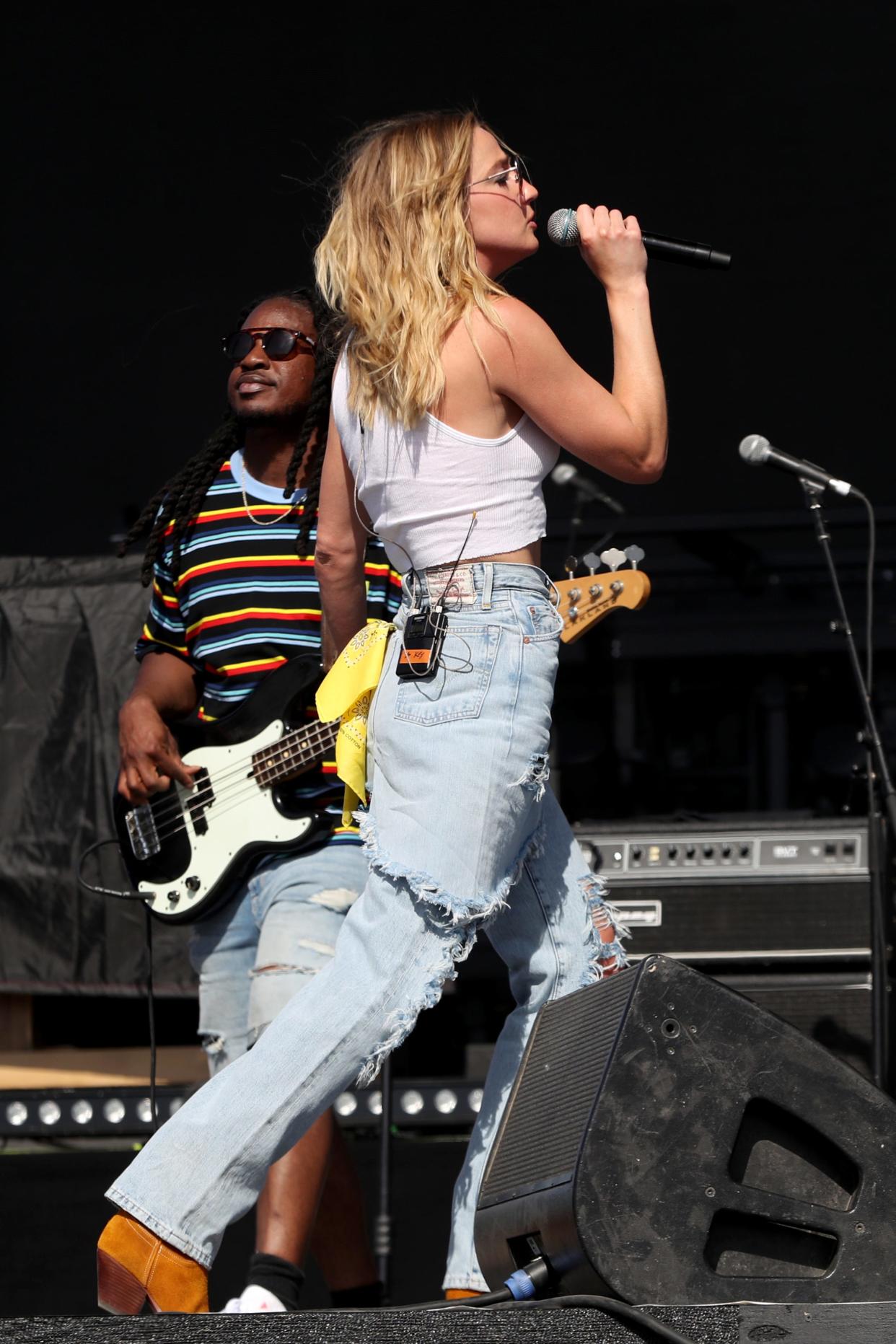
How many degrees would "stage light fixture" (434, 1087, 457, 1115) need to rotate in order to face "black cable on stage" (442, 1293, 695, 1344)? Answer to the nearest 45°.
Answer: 0° — it already faces it

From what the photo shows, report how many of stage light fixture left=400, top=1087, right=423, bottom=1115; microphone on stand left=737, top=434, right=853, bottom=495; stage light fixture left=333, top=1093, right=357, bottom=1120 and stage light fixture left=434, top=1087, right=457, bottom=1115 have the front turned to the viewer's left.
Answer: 1

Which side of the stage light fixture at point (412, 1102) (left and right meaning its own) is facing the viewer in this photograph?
front

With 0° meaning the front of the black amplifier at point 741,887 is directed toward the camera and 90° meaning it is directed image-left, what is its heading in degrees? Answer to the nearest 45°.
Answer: approximately 0°

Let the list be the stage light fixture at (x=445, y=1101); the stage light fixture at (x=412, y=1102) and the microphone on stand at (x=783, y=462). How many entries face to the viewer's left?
1

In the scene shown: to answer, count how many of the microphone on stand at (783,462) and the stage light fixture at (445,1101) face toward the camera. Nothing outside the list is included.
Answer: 1

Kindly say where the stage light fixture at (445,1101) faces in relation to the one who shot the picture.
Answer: facing the viewer

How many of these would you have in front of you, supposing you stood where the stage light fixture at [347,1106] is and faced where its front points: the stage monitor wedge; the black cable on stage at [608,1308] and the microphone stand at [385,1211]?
3

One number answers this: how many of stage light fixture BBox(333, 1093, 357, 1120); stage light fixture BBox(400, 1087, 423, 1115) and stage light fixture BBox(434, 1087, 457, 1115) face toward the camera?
3

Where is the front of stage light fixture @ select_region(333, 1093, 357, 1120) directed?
toward the camera

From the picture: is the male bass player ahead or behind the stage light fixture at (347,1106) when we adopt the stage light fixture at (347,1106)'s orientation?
ahead

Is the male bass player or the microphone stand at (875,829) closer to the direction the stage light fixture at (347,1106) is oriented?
the male bass player

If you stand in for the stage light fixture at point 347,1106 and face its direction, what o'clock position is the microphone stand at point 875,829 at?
The microphone stand is roughly at 10 o'clock from the stage light fixture.

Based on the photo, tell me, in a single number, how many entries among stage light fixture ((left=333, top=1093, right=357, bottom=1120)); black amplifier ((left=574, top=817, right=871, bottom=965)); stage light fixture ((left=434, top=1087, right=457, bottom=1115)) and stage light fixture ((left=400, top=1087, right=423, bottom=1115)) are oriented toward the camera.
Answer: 4

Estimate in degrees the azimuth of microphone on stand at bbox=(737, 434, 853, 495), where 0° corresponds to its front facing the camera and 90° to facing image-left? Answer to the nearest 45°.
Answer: approximately 90°
